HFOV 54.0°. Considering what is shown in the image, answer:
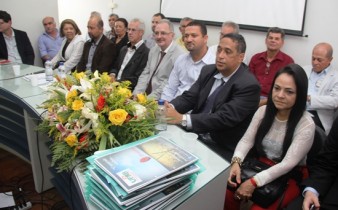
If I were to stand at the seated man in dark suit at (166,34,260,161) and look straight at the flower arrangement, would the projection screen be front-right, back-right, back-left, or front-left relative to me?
back-right

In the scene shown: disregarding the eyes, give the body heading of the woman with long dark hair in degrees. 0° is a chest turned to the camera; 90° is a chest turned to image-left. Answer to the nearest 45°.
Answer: approximately 45°

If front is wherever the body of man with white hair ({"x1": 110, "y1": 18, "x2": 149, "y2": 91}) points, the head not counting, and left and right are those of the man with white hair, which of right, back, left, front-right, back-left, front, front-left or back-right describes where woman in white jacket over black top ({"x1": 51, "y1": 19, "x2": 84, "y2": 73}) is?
right

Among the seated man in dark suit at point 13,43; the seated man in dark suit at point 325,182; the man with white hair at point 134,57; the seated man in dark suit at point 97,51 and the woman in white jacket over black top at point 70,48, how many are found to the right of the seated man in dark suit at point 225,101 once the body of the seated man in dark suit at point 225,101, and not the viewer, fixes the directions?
4

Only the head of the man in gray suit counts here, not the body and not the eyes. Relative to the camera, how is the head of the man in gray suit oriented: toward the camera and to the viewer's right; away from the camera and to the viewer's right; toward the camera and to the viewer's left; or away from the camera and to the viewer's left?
toward the camera and to the viewer's left

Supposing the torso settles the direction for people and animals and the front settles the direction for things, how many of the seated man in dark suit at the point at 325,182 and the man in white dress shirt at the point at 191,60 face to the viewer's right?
0

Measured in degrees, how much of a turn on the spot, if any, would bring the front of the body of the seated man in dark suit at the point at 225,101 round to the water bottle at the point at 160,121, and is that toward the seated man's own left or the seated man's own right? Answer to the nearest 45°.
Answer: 0° — they already face it

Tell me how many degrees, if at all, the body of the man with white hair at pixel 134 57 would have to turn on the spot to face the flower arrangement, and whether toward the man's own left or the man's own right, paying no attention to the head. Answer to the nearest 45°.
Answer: approximately 45° to the man's own left

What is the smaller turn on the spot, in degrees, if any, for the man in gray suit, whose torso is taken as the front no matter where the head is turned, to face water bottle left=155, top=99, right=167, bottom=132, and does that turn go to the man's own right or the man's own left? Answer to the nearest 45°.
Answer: approximately 45° to the man's own left

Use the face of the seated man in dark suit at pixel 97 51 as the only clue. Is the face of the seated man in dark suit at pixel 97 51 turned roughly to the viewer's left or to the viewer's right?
to the viewer's left
